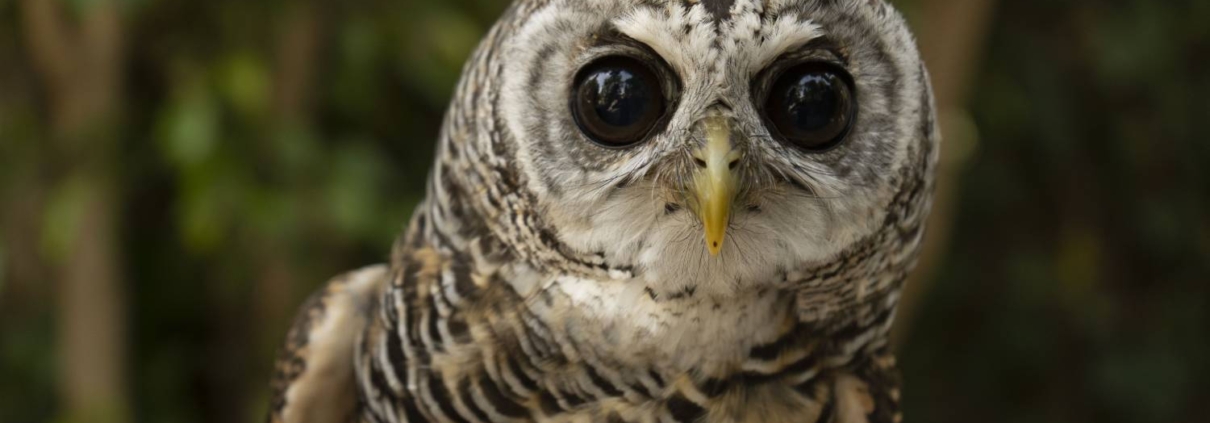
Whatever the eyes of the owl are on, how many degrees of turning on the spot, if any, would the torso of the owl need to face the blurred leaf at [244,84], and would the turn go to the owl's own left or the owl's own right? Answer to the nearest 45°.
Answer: approximately 135° to the owl's own right

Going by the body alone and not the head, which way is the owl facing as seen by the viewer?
toward the camera

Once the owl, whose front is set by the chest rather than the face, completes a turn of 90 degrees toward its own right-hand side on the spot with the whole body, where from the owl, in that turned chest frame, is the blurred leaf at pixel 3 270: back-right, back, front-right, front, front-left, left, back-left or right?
front-right

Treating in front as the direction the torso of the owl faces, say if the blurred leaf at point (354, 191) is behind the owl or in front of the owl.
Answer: behind

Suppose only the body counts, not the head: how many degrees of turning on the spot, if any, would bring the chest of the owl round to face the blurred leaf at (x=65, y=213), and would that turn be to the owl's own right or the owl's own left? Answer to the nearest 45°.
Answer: approximately 135° to the owl's own right

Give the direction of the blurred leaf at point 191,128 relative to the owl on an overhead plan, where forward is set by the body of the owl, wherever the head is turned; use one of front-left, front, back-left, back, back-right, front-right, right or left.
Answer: back-right
